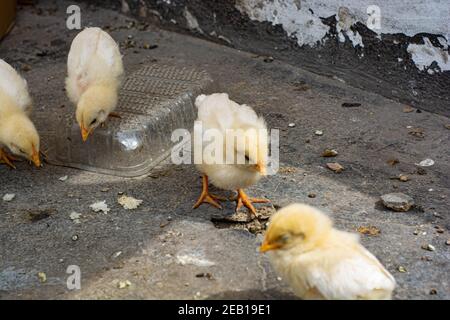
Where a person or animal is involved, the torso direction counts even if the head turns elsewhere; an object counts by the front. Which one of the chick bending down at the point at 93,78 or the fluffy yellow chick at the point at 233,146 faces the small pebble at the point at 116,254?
the chick bending down

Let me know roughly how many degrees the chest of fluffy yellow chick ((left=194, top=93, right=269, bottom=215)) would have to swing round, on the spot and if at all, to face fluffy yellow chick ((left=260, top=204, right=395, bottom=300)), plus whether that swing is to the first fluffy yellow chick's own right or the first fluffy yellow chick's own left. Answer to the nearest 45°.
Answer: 0° — it already faces it

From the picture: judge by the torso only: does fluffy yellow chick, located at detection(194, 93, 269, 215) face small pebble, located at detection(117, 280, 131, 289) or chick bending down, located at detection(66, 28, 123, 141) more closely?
the small pebble

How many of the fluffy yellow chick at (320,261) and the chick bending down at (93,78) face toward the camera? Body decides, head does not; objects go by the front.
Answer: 1

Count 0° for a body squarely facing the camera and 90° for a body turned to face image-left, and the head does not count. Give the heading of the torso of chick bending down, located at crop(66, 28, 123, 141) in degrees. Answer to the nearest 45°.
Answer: approximately 0°

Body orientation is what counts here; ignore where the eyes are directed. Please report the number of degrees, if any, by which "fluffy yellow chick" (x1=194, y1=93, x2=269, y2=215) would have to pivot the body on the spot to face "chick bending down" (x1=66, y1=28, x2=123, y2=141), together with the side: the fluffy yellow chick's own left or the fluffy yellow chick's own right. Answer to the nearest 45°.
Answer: approximately 180°

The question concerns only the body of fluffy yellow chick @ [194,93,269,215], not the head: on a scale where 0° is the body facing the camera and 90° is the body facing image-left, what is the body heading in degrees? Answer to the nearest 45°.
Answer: approximately 315°

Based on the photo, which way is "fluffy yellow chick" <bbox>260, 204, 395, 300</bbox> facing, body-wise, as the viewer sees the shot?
to the viewer's left

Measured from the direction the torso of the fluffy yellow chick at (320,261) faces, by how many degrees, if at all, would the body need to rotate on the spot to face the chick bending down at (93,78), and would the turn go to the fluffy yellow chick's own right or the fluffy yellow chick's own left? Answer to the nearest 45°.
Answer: approximately 45° to the fluffy yellow chick's own right

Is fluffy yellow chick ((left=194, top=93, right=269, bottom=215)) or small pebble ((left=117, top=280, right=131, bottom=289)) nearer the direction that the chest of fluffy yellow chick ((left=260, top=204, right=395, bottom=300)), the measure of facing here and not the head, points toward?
the small pebble

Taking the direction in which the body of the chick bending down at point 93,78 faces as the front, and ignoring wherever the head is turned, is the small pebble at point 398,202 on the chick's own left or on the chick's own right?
on the chick's own left

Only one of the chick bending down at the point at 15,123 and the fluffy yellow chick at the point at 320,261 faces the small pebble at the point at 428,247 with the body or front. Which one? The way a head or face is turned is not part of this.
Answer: the chick bending down

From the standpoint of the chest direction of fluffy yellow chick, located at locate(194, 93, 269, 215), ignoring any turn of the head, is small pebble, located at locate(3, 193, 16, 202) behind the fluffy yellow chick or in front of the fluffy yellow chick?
behind

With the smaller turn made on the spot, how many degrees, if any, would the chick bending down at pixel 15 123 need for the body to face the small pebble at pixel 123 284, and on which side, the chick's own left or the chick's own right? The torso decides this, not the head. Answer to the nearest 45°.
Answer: approximately 45° to the chick's own right

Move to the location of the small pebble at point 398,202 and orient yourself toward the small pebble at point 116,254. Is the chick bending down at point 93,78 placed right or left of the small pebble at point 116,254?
right
